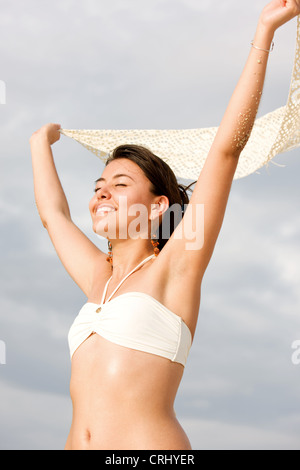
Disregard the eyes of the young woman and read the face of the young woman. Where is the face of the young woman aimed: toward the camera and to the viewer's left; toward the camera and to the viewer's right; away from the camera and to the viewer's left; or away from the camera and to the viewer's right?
toward the camera and to the viewer's left

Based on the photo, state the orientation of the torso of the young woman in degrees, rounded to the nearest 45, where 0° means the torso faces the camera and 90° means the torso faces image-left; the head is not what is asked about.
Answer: approximately 45°
